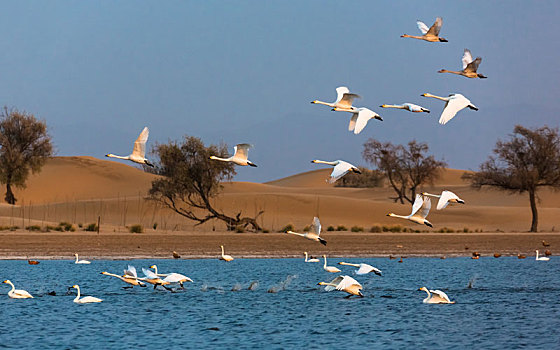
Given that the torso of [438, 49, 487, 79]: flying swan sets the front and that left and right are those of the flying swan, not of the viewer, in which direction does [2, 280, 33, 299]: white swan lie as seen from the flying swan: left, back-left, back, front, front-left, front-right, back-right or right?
front

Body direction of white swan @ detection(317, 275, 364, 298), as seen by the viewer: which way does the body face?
to the viewer's left

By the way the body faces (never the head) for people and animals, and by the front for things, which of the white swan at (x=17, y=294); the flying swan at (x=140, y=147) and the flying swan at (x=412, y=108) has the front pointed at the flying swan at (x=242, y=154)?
the flying swan at (x=412, y=108)

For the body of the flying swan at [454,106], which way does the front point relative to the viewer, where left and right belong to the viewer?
facing to the left of the viewer

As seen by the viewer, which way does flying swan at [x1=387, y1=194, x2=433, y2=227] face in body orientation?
to the viewer's left

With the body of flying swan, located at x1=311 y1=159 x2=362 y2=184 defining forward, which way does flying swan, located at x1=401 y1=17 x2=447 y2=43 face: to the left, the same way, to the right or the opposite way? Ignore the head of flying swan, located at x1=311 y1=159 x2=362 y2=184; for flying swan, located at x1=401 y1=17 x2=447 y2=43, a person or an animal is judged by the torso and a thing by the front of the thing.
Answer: the same way

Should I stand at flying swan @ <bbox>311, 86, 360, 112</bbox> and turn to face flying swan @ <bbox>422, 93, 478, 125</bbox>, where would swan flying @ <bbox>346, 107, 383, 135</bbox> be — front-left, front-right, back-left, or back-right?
front-right

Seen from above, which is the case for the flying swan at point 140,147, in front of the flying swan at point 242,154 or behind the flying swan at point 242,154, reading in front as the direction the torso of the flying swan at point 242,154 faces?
in front

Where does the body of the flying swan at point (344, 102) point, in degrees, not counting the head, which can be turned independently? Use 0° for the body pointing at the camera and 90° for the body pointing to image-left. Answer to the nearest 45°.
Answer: approximately 90°

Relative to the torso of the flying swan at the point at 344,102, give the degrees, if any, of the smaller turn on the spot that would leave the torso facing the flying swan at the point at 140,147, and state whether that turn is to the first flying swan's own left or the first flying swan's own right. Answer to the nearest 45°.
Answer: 0° — it already faces it

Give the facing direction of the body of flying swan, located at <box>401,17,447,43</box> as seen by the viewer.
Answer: to the viewer's left

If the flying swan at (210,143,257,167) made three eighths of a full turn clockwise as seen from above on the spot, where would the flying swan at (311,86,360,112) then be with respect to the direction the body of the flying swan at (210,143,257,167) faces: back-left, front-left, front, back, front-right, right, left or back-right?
front-right

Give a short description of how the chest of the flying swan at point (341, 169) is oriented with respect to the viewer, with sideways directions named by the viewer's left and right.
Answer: facing to the left of the viewer

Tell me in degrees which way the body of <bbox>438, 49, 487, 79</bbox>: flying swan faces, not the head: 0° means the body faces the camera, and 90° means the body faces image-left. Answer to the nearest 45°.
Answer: approximately 90°

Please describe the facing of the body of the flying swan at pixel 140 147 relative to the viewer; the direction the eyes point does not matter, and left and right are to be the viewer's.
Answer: facing to the left of the viewer
